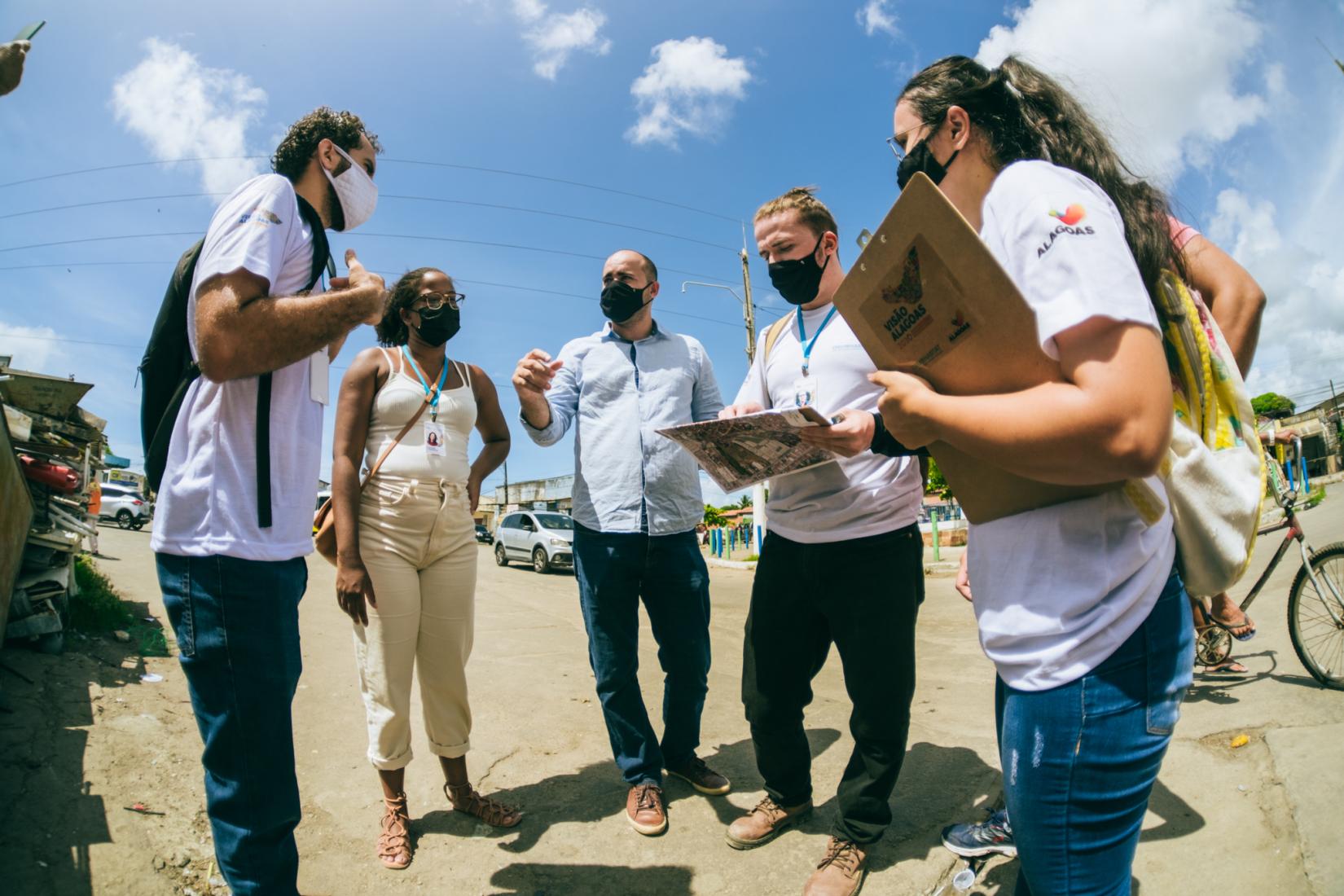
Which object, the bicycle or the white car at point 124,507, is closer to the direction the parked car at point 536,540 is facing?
the bicycle

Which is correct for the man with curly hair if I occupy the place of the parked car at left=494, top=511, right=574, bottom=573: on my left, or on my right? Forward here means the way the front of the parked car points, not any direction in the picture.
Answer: on my right

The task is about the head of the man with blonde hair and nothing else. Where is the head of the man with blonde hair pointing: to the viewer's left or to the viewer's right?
to the viewer's left

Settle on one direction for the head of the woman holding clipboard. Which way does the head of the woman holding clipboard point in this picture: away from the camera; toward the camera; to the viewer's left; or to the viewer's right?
to the viewer's left

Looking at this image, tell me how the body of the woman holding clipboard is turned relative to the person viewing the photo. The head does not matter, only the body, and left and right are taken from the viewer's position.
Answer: facing to the left of the viewer

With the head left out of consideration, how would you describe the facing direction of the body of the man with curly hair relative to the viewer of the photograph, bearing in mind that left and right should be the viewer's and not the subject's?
facing to the right of the viewer

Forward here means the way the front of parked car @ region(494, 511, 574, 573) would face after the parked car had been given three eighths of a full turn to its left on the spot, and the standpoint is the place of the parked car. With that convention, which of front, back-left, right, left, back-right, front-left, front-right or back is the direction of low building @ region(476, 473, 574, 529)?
front

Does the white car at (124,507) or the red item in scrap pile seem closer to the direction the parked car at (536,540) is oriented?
the red item in scrap pile
